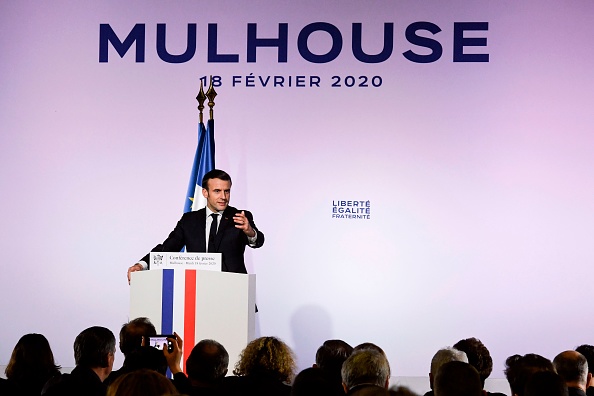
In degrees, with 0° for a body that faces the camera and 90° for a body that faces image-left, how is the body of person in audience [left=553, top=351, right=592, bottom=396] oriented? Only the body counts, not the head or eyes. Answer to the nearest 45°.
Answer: approximately 180°

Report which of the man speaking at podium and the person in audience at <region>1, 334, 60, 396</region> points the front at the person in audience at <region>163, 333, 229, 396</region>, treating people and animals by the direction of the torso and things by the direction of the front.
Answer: the man speaking at podium

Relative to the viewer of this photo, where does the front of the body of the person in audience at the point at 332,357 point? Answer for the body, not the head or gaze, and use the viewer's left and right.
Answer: facing away from the viewer

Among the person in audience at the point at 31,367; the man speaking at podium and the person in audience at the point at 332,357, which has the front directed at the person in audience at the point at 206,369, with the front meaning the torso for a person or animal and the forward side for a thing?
the man speaking at podium

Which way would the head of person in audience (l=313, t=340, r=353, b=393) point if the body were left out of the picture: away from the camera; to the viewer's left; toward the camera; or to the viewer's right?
away from the camera

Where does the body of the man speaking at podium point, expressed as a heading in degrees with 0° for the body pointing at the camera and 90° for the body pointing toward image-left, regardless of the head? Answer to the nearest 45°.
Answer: approximately 0°

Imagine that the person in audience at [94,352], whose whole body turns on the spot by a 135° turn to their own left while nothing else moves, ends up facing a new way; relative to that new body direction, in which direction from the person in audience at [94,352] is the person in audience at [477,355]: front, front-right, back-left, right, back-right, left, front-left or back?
back

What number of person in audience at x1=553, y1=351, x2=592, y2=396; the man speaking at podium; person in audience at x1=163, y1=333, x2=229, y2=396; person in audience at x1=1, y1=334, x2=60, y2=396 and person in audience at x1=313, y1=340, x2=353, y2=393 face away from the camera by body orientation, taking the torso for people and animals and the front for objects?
4

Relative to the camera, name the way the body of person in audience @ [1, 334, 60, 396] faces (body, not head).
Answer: away from the camera

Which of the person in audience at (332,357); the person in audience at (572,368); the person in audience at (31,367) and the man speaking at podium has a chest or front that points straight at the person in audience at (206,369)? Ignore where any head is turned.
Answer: the man speaking at podium

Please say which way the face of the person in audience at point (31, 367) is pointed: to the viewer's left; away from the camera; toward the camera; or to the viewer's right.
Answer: away from the camera

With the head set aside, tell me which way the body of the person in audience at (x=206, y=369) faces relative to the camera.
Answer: away from the camera

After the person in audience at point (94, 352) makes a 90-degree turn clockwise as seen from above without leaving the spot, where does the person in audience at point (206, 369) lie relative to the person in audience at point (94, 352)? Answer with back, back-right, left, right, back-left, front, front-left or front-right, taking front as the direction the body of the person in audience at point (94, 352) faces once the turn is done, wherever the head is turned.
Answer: front

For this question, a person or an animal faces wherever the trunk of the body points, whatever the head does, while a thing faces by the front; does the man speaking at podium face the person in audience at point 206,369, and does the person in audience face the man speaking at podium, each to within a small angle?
yes

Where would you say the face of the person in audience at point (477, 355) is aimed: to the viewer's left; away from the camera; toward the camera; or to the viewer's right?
away from the camera

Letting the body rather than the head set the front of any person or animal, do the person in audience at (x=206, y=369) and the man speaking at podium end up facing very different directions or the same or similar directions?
very different directions

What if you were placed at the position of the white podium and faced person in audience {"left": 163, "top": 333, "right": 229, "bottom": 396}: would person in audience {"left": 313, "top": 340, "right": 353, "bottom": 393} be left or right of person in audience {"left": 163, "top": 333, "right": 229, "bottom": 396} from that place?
left
